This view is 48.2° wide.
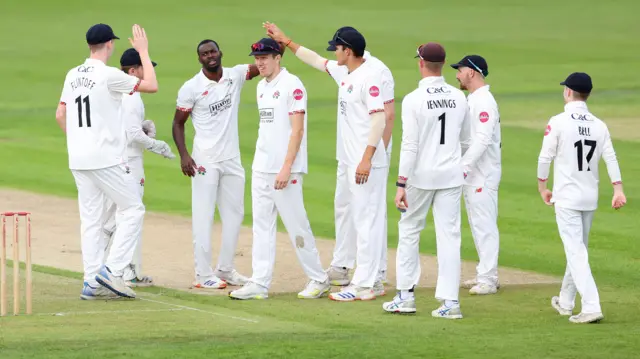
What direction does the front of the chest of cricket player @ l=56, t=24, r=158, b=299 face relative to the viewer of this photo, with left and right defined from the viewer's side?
facing away from the viewer and to the right of the viewer

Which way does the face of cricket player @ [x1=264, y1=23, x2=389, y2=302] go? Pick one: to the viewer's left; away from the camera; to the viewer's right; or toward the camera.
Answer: to the viewer's left

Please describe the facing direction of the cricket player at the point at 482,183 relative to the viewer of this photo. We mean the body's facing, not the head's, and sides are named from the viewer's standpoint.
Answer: facing to the left of the viewer

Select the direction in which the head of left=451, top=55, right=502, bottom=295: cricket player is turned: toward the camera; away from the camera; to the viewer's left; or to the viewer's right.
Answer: to the viewer's left

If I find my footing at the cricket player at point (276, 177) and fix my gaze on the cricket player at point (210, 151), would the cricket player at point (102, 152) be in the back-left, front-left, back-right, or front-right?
front-left

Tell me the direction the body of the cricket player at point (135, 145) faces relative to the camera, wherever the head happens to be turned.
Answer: to the viewer's right

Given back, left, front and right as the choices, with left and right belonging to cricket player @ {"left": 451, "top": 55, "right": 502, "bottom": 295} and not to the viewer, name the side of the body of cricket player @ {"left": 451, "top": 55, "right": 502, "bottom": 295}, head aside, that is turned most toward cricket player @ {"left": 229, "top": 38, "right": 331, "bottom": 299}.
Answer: front

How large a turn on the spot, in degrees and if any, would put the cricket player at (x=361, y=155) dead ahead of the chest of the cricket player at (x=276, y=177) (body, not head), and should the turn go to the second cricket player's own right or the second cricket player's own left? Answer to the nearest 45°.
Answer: approximately 135° to the second cricket player's own left

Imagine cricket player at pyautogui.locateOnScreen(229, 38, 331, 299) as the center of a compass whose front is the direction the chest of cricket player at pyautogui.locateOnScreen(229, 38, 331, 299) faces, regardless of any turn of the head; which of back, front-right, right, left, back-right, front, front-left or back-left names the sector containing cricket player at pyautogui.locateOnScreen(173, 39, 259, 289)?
right

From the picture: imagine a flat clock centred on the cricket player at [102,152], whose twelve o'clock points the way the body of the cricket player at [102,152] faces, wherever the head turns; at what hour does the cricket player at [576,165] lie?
the cricket player at [576,165] is roughly at 2 o'clock from the cricket player at [102,152].

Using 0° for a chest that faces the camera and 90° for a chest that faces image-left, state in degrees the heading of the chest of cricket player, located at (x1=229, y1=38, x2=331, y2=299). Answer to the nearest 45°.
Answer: approximately 45°
